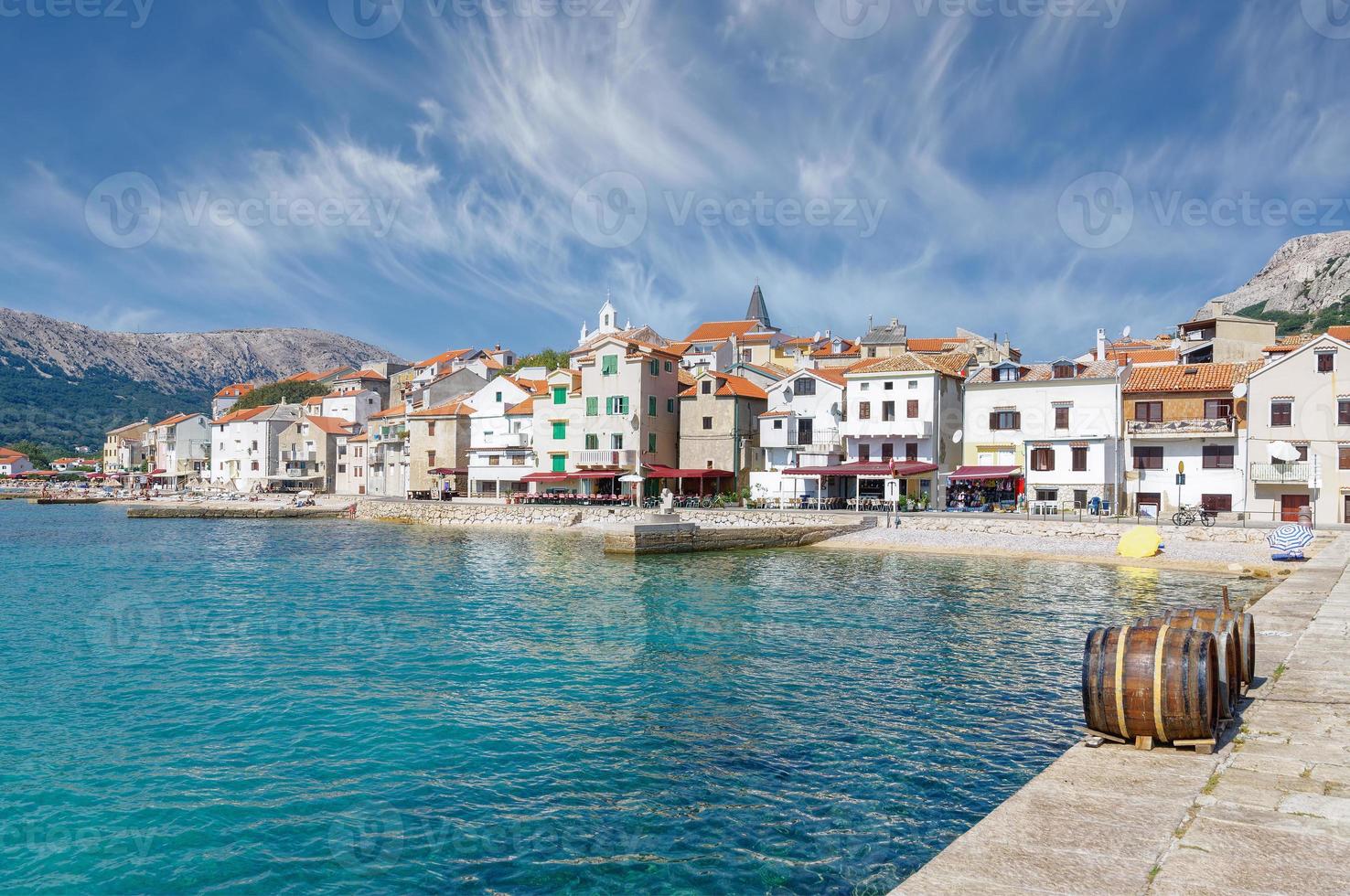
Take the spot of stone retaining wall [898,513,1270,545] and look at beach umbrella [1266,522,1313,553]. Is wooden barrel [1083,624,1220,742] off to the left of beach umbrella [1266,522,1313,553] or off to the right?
right

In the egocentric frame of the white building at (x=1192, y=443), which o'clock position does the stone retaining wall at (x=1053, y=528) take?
The stone retaining wall is roughly at 1 o'clock from the white building.

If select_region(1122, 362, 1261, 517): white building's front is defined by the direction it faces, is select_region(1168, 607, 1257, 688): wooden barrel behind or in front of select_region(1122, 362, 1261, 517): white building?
in front

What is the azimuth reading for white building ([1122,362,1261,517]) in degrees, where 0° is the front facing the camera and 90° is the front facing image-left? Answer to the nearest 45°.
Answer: approximately 0°

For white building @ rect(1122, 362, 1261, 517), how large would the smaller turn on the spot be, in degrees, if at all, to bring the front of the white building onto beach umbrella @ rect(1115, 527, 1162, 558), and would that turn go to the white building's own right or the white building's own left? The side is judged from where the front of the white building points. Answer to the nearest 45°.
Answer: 0° — it already faces it

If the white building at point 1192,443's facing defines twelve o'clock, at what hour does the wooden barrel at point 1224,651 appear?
The wooden barrel is roughly at 12 o'clock from the white building.

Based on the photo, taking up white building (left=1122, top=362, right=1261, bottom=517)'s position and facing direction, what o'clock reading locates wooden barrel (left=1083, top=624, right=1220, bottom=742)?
The wooden barrel is roughly at 12 o'clock from the white building.
